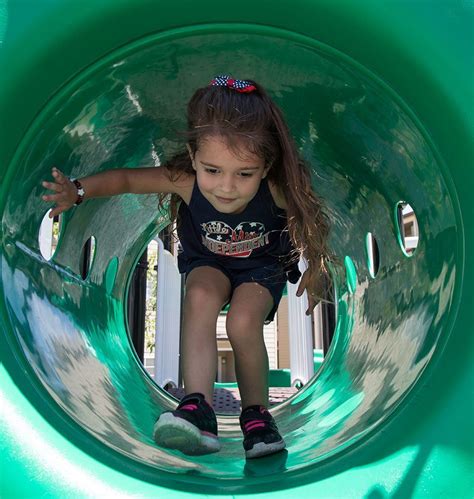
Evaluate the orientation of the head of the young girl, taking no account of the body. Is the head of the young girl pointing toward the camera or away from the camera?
toward the camera

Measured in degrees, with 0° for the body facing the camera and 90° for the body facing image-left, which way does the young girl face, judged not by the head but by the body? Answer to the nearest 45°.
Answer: approximately 0°
